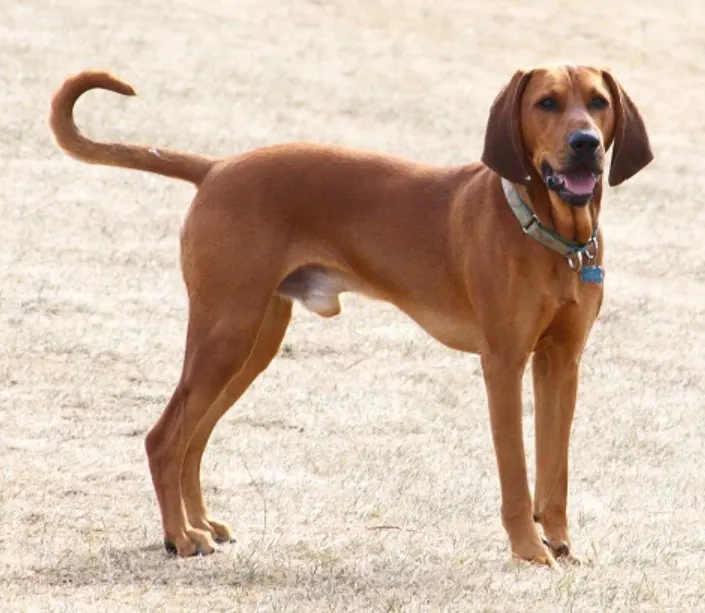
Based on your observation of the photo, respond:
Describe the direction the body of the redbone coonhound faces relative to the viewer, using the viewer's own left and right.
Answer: facing to the right of the viewer
